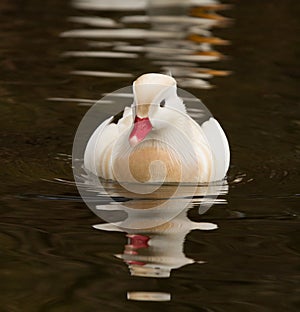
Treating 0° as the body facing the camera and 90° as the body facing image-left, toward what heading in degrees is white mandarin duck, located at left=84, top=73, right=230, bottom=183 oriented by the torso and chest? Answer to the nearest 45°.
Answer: approximately 0°
